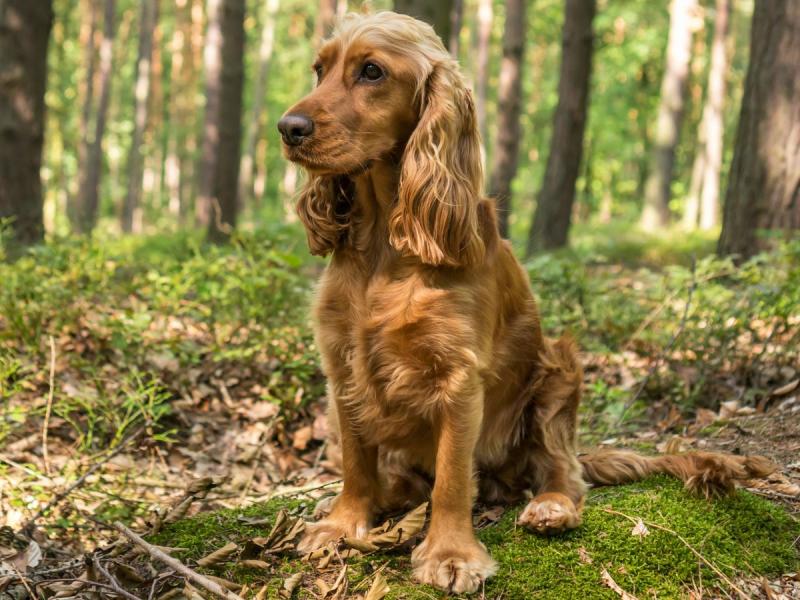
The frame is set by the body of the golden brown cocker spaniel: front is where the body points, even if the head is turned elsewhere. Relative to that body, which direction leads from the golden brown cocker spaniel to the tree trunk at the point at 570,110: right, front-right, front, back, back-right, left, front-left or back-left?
back-right

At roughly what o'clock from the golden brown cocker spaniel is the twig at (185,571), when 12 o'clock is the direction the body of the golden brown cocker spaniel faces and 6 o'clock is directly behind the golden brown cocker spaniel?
The twig is roughly at 12 o'clock from the golden brown cocker spaniel.

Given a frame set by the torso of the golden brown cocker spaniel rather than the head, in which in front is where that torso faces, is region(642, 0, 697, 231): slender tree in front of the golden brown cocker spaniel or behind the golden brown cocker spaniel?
behind

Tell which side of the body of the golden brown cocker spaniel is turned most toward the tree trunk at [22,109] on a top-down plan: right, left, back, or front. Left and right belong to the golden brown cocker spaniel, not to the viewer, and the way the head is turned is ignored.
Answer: right

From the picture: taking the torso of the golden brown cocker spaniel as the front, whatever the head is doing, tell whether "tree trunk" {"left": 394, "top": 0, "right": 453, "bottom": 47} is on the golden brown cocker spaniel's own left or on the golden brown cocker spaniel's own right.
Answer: on the golden brown cocker spaniel's own right

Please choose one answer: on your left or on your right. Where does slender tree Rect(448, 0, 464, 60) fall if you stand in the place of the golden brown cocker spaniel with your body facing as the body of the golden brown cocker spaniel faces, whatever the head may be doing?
on your right

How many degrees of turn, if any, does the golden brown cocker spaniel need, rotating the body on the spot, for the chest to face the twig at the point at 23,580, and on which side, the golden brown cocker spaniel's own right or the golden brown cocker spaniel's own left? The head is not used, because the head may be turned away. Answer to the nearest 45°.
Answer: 0° — it already faces it

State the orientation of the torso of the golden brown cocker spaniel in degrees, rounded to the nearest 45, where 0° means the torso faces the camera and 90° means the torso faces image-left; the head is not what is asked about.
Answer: approximately 45°
